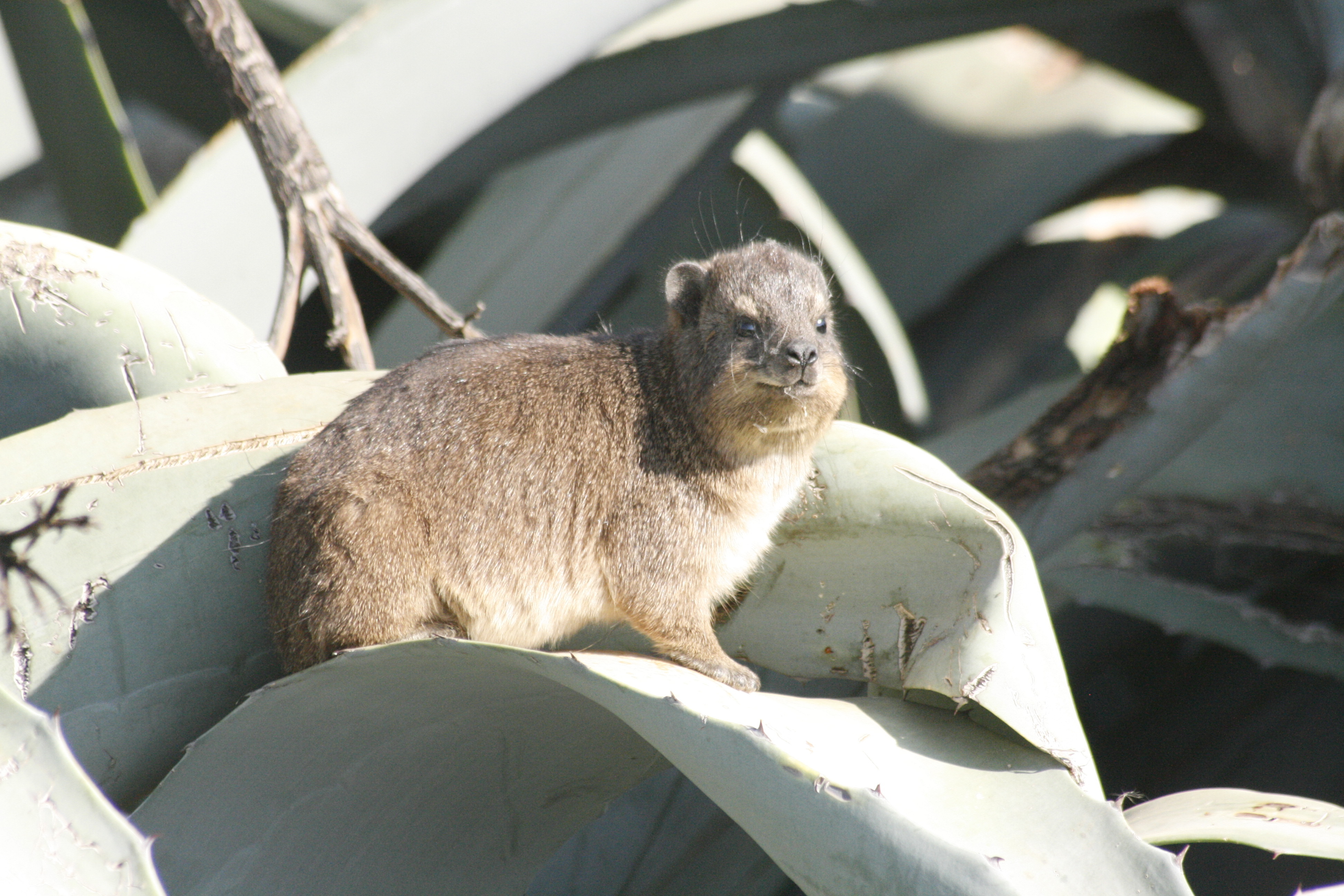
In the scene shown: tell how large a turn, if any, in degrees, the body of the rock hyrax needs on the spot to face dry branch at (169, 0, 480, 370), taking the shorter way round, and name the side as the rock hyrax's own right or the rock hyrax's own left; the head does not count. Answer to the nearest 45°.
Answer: approximately 135° to the rock hyrax's own left

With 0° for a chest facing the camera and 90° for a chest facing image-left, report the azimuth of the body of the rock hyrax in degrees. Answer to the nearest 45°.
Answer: approximately 270°
